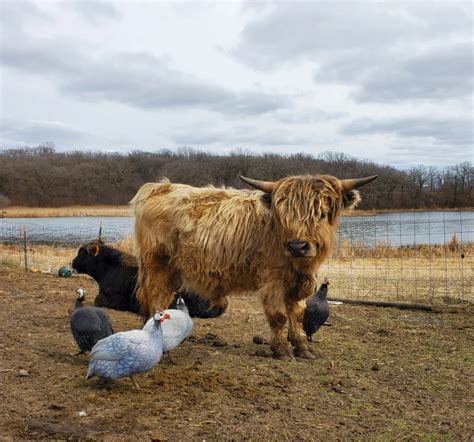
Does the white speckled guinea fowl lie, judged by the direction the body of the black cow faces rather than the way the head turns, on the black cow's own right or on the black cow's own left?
on the black cow's own left

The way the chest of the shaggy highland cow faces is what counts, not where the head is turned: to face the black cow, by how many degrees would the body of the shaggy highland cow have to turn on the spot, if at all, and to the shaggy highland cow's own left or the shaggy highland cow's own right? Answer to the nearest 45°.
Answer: approximately 180°

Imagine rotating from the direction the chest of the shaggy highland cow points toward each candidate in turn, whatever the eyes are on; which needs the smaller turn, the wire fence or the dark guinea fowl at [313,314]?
the dark guinea fowl

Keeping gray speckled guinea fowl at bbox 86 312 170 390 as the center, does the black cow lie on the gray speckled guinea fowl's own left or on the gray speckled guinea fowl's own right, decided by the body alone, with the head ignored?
on the gray speckled guinea fowl's own left

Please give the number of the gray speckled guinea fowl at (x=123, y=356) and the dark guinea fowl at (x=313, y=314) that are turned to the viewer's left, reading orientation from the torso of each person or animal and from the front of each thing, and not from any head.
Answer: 0

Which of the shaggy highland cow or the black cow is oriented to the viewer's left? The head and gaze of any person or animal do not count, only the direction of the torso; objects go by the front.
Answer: the black cow

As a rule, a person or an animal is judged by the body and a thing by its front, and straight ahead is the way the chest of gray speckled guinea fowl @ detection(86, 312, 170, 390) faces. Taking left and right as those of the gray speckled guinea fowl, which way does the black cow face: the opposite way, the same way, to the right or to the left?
the opposite way

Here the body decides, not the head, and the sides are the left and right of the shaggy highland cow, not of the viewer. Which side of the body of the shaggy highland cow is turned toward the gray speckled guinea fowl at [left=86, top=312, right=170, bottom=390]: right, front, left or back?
right

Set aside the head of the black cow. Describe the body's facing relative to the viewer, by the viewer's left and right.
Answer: facing to the left of the viewer

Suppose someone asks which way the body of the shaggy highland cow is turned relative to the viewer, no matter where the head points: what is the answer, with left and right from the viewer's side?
facing the viewer and to the right of the viewer

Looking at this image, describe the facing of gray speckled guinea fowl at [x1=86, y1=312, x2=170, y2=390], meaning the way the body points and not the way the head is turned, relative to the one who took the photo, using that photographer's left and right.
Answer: facing to the right of the viewer

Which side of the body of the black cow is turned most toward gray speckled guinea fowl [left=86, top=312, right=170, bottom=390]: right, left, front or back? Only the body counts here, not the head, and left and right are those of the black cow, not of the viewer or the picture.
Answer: left
